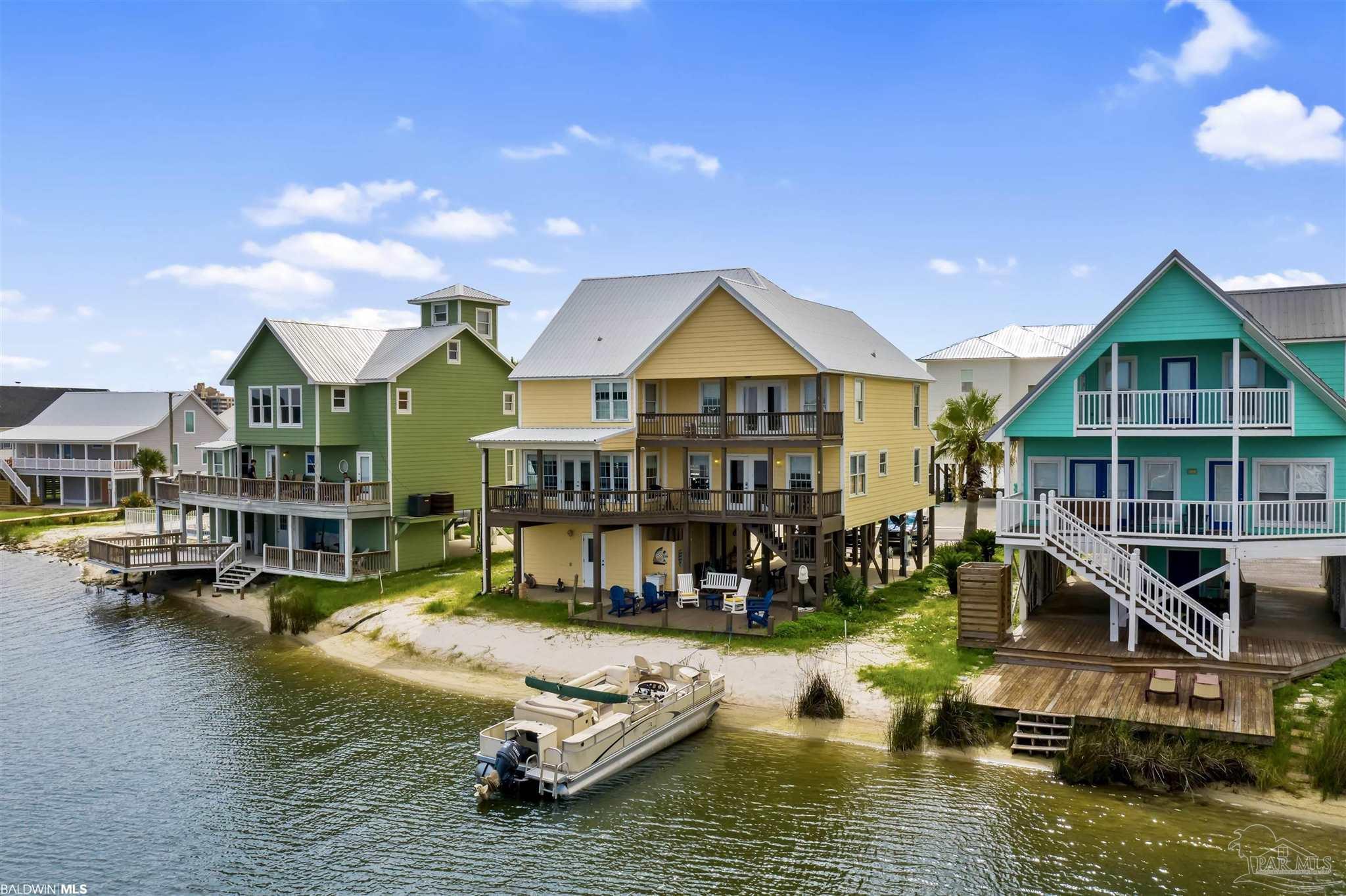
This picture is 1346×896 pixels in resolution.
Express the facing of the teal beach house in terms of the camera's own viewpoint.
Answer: facing the viewer

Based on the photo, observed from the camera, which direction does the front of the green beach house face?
facing the viewer and to the left of the viewer

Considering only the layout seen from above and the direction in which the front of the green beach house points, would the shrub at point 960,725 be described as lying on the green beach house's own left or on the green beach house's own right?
on the green beach house's own left

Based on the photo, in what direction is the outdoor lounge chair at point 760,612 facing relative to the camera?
to the viewer's left

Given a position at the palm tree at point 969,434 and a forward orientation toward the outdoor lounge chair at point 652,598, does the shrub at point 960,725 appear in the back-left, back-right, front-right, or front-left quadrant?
front-left

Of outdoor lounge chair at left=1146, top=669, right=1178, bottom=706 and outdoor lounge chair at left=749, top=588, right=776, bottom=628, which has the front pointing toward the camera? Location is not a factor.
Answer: outdoor lounge chair at left=1146, top=669, right=1178, bottom=706

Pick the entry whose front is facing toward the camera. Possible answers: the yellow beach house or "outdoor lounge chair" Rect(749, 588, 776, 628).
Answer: the yellow beach house

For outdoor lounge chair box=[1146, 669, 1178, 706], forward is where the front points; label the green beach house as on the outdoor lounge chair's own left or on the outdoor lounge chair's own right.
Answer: on the outdoor lounge chair's own right

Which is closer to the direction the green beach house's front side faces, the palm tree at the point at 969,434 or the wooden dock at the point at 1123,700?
the wooden dock

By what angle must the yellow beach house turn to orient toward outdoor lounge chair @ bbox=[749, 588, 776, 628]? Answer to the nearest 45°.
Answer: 0° — it already faces it

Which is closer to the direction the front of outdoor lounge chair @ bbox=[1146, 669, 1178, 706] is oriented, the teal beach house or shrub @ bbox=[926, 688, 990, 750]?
the shrub

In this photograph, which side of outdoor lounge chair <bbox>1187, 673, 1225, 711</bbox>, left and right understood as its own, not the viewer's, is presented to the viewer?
front

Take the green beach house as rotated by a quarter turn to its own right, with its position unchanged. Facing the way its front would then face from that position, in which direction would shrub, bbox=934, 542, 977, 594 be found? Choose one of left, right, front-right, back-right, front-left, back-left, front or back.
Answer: back

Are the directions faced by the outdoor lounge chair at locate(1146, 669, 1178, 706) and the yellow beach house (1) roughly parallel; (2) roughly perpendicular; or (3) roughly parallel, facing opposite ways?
roughly parallel

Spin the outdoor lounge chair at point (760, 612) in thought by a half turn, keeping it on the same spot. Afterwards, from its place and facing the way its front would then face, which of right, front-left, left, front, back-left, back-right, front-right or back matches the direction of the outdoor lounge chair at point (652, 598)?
back-left
